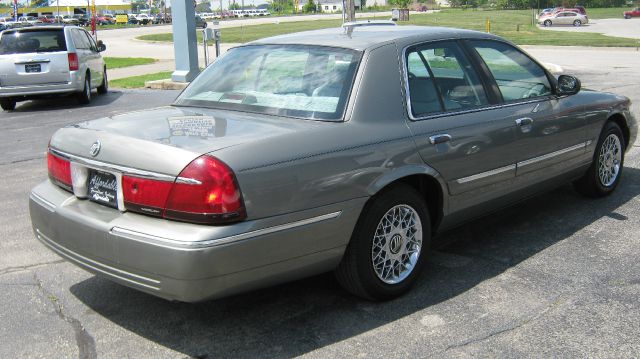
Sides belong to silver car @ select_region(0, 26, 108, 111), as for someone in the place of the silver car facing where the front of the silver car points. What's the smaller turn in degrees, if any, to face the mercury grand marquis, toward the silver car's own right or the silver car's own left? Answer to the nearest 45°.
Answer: approximately 135° to the silver car's own right

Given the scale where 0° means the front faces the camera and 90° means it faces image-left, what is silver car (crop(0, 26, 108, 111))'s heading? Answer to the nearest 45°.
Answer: approximately 225°

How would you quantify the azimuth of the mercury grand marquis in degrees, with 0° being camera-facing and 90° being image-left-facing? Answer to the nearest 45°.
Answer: approximately 225°

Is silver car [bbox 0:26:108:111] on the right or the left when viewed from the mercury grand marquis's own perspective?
on its left

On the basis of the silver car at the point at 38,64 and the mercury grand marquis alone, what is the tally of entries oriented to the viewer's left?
0

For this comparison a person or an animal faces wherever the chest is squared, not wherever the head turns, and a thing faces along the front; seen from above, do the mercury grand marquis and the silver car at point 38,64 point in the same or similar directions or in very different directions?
same or similar directions
